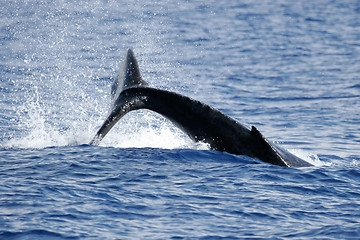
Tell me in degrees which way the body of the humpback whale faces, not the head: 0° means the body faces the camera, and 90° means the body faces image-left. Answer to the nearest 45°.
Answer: approximately 270°
